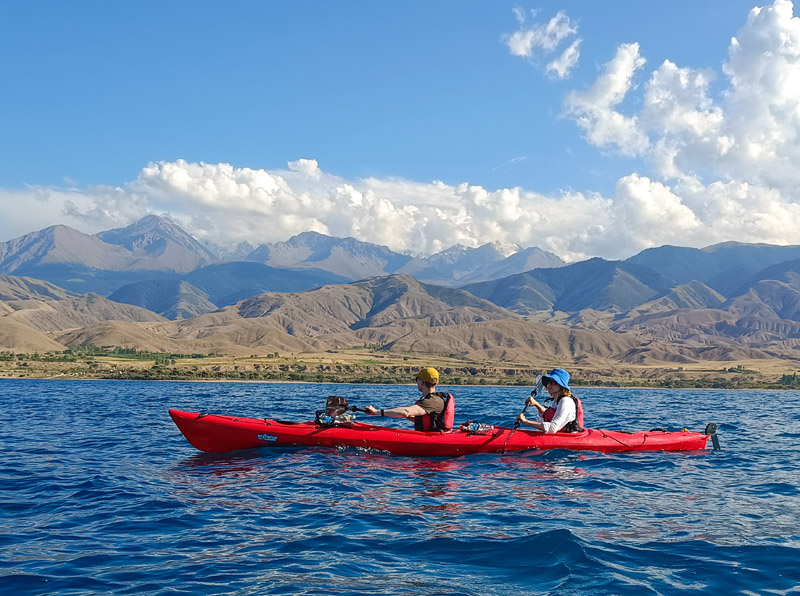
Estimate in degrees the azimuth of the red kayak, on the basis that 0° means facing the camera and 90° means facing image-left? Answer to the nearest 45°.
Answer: approximately 90°

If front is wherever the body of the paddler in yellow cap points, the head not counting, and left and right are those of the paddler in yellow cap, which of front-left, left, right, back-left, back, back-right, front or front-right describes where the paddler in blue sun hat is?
back

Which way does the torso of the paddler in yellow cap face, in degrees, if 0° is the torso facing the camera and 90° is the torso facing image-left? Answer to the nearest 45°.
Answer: approximately 90°
